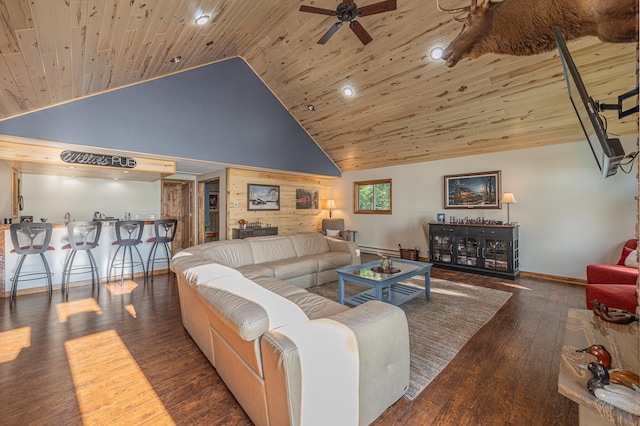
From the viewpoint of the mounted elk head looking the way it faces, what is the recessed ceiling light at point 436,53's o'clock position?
The recessed ceiling light is roughly at 2 o'clock from the mounted elk head.

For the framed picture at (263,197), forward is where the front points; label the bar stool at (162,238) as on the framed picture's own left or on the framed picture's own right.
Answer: on the framed picture's own right

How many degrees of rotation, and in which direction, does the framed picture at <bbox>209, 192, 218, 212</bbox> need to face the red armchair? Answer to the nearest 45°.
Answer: approximately 45° to its left

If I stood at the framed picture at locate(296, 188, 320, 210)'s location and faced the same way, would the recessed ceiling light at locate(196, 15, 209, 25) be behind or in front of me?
in front

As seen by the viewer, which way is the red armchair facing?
to the viewer's left

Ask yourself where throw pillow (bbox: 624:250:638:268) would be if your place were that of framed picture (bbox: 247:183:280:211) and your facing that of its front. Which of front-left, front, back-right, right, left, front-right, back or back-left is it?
front-left

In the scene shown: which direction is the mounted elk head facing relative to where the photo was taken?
to the viewer's left

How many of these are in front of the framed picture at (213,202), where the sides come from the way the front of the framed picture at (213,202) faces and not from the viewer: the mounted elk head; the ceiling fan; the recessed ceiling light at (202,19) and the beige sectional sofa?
4

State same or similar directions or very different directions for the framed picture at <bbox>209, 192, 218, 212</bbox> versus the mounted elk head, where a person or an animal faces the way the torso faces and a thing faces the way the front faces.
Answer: very different directions

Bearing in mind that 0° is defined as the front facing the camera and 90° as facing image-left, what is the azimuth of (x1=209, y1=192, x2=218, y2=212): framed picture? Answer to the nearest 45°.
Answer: approximately 0°

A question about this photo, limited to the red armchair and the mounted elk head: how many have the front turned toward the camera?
0
